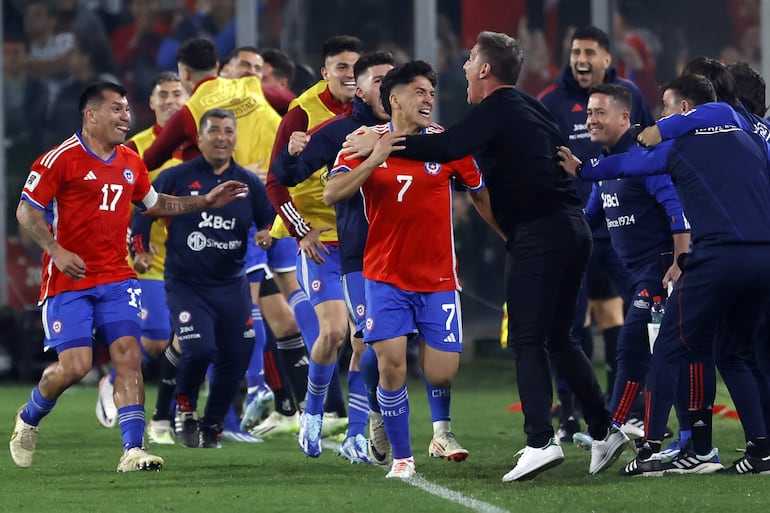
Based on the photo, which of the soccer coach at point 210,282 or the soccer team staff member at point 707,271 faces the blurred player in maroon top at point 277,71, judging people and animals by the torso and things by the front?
the soccer team staff member at point 707,271

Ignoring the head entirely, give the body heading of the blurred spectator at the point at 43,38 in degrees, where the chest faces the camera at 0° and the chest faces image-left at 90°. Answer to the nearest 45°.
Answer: approximately 0°

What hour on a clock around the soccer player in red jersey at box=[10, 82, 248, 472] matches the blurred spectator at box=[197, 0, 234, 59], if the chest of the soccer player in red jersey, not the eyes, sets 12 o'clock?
The blurred spectator is roughly at 8 o'clock from the soccer player in red jersey.

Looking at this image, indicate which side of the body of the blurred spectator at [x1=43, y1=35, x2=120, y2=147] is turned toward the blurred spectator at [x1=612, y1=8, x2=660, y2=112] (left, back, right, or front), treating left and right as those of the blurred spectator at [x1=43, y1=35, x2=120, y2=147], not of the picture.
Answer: left

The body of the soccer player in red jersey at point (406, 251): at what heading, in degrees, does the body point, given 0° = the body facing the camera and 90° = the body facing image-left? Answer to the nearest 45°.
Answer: approximately 0°

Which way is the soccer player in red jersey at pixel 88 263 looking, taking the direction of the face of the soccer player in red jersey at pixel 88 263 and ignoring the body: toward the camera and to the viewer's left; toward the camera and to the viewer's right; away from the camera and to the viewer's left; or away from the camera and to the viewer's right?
toward the camera and to the viewer's right

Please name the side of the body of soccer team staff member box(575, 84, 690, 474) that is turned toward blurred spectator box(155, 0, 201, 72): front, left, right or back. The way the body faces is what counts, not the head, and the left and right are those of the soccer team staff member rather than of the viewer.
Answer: right

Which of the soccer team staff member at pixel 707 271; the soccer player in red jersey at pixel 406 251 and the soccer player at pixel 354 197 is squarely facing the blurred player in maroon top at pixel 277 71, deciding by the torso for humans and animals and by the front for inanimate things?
the soccer team staff member at pixel 707 271

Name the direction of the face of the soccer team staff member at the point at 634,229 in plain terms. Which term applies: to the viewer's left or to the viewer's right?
to the viewer's left

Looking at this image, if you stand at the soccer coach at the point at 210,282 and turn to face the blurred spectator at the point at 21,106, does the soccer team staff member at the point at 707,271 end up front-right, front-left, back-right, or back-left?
back-right

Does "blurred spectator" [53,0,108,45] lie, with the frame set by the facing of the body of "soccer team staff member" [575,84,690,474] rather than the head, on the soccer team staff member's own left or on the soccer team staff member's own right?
on the soccer team staff member's own right
